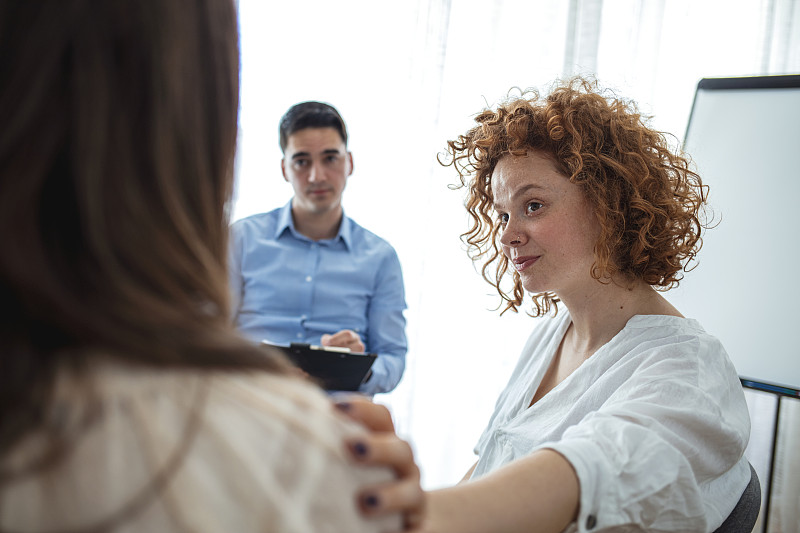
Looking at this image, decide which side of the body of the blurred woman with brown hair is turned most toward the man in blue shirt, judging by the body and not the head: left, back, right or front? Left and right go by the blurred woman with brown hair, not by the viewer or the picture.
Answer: front

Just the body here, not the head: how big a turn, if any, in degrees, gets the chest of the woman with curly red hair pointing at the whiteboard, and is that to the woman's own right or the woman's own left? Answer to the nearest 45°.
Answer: approximately 180°

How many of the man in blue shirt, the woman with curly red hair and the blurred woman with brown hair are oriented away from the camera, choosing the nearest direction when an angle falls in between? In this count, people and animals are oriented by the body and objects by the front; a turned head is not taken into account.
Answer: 1

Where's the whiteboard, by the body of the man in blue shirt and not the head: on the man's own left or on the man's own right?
on the man's own left

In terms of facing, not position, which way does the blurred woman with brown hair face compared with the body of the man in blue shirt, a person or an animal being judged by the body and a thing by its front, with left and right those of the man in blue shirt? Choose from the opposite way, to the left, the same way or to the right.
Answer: the opposite way

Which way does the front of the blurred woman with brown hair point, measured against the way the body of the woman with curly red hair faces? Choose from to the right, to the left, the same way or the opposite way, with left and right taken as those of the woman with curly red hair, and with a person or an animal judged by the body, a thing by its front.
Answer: to the right

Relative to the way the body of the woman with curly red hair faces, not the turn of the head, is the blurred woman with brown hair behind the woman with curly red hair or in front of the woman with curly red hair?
in front

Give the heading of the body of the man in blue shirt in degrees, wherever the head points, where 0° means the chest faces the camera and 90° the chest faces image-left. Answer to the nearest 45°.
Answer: approximately 0°

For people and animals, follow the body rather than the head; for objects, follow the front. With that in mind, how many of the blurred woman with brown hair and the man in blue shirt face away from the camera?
1

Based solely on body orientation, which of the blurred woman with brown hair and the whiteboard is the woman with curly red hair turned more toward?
the blurred woman with brown hair

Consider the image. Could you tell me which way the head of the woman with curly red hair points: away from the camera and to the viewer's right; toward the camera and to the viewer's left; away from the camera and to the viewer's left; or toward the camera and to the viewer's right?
toward the camera and to the viewer's left

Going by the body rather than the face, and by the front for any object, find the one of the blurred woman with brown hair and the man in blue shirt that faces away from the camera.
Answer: the blurred woman with brown hair

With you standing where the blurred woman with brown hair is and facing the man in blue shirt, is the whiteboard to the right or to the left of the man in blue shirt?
right
